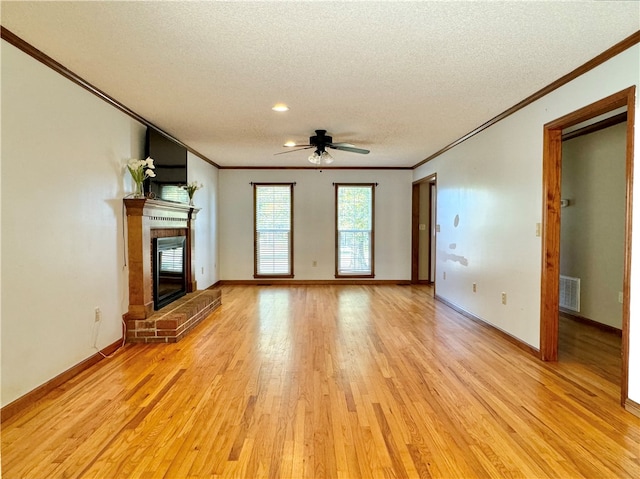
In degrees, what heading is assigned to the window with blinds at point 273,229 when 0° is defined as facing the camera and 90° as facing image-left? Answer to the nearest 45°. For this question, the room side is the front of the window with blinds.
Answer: approximately 0°

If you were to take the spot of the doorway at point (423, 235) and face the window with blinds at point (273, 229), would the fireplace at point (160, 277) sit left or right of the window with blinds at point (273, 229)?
left

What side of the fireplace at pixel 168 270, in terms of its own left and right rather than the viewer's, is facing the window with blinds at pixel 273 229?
left

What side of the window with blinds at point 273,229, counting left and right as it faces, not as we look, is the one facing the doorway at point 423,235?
left

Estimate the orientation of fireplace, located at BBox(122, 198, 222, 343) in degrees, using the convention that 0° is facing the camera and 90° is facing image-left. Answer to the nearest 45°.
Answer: approximately 315°
